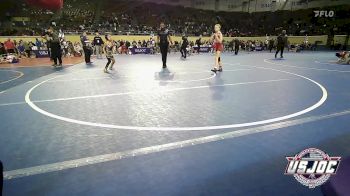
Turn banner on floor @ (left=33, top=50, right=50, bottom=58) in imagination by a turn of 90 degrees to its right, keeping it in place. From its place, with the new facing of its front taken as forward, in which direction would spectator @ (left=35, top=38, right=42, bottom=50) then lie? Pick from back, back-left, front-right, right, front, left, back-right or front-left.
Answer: right

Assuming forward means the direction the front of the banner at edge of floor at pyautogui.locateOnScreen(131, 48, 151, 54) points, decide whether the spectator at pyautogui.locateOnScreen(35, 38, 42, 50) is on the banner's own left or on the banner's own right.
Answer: on the banner's own right

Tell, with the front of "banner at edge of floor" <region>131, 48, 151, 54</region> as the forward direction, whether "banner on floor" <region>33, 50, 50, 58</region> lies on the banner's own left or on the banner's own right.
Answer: on the banner's own right

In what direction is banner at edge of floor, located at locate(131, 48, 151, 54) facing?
toward the camera

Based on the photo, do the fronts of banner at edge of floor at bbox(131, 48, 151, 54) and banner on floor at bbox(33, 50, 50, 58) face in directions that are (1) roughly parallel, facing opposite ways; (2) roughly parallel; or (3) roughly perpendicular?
roughly parallel

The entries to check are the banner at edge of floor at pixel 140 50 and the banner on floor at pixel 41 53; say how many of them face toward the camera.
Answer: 2

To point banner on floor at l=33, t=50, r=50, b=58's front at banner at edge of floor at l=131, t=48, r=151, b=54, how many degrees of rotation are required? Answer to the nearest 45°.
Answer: approximately 90° to its left
